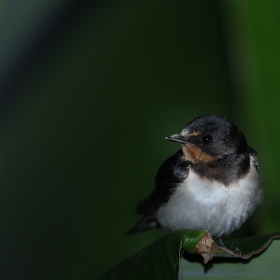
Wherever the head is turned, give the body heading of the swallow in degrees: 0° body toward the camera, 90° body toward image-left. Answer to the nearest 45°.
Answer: approximately 315°
